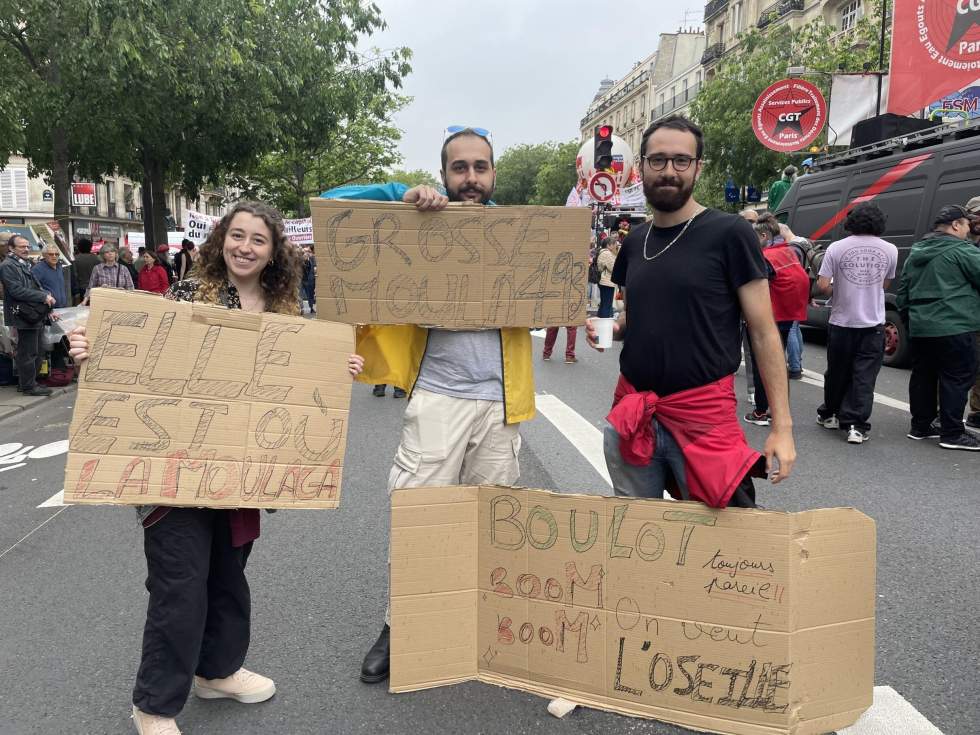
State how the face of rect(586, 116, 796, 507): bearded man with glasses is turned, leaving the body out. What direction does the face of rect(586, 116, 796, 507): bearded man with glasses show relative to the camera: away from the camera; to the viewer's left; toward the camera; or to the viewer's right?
toward the camera

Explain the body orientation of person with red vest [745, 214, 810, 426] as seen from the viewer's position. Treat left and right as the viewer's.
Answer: facing away from the viewer and to the left of the viewer

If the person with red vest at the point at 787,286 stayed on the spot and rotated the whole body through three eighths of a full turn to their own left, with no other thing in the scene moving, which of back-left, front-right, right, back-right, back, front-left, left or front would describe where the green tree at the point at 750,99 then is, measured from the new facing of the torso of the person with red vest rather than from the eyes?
back
